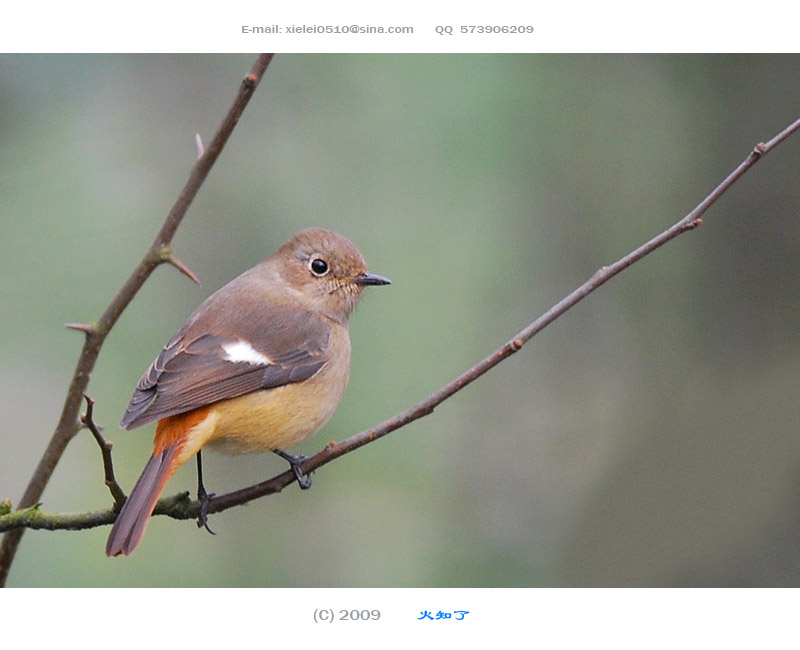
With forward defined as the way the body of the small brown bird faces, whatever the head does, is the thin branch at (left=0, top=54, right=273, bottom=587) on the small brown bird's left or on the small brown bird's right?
on the small brown bird's right

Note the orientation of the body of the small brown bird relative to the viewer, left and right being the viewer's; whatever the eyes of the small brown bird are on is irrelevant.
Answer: facing to the right of the viewer
